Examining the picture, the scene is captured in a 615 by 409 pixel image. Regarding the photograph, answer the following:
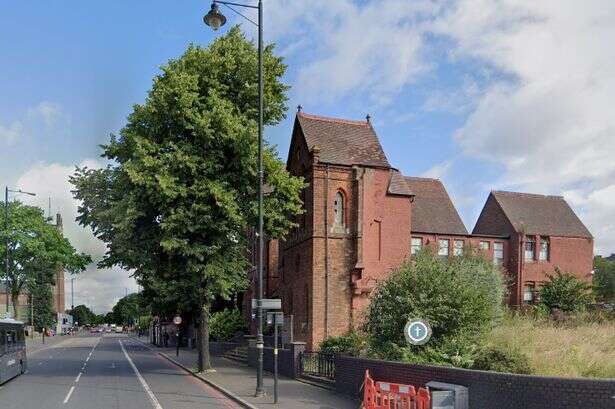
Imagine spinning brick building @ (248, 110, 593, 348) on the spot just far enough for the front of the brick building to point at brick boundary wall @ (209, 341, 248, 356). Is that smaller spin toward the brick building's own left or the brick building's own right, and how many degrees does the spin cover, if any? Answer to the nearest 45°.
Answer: approximately 45° to the brick building's own right

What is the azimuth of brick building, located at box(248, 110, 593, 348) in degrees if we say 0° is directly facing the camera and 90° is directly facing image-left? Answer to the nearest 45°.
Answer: approximately 90°
